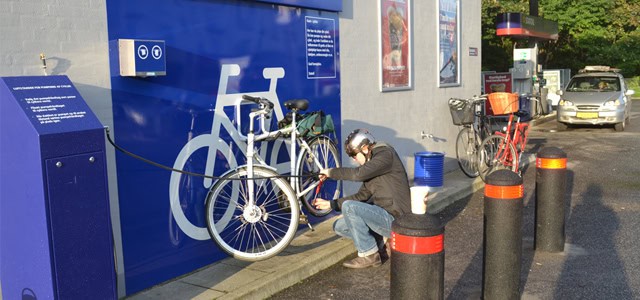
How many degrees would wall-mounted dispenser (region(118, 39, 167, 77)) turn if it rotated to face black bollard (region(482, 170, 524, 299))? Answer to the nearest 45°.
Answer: approximately 45° to its left

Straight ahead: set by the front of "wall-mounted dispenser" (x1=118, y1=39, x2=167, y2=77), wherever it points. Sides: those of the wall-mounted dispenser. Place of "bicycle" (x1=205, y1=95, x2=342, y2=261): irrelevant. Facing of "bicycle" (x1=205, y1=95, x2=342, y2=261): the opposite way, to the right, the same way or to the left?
to the right

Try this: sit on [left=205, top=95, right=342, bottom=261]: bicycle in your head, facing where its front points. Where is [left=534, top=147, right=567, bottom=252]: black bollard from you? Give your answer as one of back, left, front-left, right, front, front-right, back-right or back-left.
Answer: back-left

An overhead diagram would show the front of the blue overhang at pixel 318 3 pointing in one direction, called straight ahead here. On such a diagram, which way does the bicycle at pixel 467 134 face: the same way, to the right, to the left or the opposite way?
to the right

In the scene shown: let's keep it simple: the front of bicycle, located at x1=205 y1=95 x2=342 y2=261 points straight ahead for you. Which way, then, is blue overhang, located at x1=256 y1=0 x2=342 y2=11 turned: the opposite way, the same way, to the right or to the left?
to the left

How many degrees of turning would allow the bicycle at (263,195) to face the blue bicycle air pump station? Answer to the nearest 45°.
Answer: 0° — it already faces it

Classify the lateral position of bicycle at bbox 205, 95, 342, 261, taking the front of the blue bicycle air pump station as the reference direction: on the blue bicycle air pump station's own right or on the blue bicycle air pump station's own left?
on the blue bicycle air pump station's own left

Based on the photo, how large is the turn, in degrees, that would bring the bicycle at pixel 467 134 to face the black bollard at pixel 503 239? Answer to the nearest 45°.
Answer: approximately 45° to its left

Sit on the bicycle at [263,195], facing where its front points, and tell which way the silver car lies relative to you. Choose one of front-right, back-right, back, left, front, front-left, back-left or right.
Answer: back

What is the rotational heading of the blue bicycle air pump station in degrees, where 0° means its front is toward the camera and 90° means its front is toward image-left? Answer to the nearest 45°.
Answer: approximately 315°
